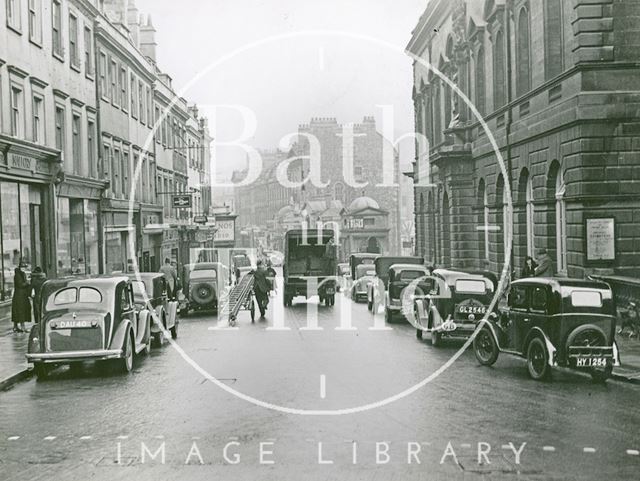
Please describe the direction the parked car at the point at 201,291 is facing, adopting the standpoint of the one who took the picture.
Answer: facing away from the viewer

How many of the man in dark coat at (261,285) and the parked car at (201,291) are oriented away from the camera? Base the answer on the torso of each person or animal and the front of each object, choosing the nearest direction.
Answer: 2

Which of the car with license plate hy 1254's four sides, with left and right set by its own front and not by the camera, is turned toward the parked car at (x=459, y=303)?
front

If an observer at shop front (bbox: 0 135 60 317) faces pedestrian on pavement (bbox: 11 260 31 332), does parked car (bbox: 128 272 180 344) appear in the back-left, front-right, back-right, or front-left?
front-left

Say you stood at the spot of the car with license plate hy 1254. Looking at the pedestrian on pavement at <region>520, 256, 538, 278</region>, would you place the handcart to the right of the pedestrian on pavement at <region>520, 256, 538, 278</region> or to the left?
left

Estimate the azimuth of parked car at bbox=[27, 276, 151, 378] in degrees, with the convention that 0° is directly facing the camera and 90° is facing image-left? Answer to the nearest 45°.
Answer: approximately 225°

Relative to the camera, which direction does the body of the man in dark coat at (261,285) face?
away from the camera

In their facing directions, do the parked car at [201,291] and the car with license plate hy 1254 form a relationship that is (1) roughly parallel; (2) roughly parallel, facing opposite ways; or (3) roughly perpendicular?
roughly parallel

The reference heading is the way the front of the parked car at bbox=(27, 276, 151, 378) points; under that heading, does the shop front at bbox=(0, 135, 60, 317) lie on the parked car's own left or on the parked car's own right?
on the parked car's own left

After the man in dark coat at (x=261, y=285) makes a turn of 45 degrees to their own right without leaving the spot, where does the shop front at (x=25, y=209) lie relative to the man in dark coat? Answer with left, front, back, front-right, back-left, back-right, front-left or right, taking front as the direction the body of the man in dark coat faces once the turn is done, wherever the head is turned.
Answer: back-left
